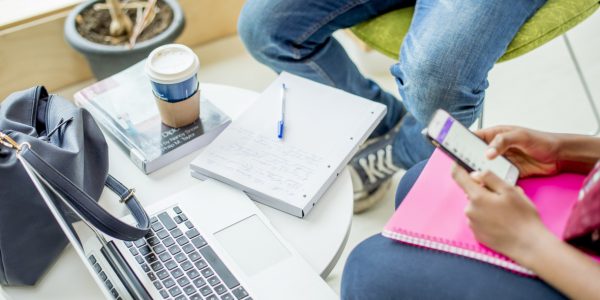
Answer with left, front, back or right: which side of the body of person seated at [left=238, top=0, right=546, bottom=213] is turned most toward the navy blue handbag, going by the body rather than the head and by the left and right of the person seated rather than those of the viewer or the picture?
front

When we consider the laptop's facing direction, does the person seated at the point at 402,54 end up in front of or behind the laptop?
in front

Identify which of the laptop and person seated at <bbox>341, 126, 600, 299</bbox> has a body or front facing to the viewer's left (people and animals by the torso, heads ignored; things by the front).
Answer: the person seated

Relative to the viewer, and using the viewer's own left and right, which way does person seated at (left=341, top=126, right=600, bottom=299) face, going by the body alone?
facing to the left of the viewer

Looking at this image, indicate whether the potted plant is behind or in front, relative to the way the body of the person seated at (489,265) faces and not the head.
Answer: in front

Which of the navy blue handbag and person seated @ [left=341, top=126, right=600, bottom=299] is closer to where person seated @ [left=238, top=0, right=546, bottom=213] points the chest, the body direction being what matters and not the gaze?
the navy blue handbag

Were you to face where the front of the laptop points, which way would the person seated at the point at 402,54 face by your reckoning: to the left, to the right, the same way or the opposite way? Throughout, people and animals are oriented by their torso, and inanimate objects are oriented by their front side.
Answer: the opposite way

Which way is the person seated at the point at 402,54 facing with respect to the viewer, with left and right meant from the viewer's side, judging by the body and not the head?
facing the viewer and to the left of the viewer

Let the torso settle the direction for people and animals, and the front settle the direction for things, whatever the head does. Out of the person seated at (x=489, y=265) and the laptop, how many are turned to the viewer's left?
1

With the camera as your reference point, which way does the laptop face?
facing away from the viewer and to the right of the viewer
